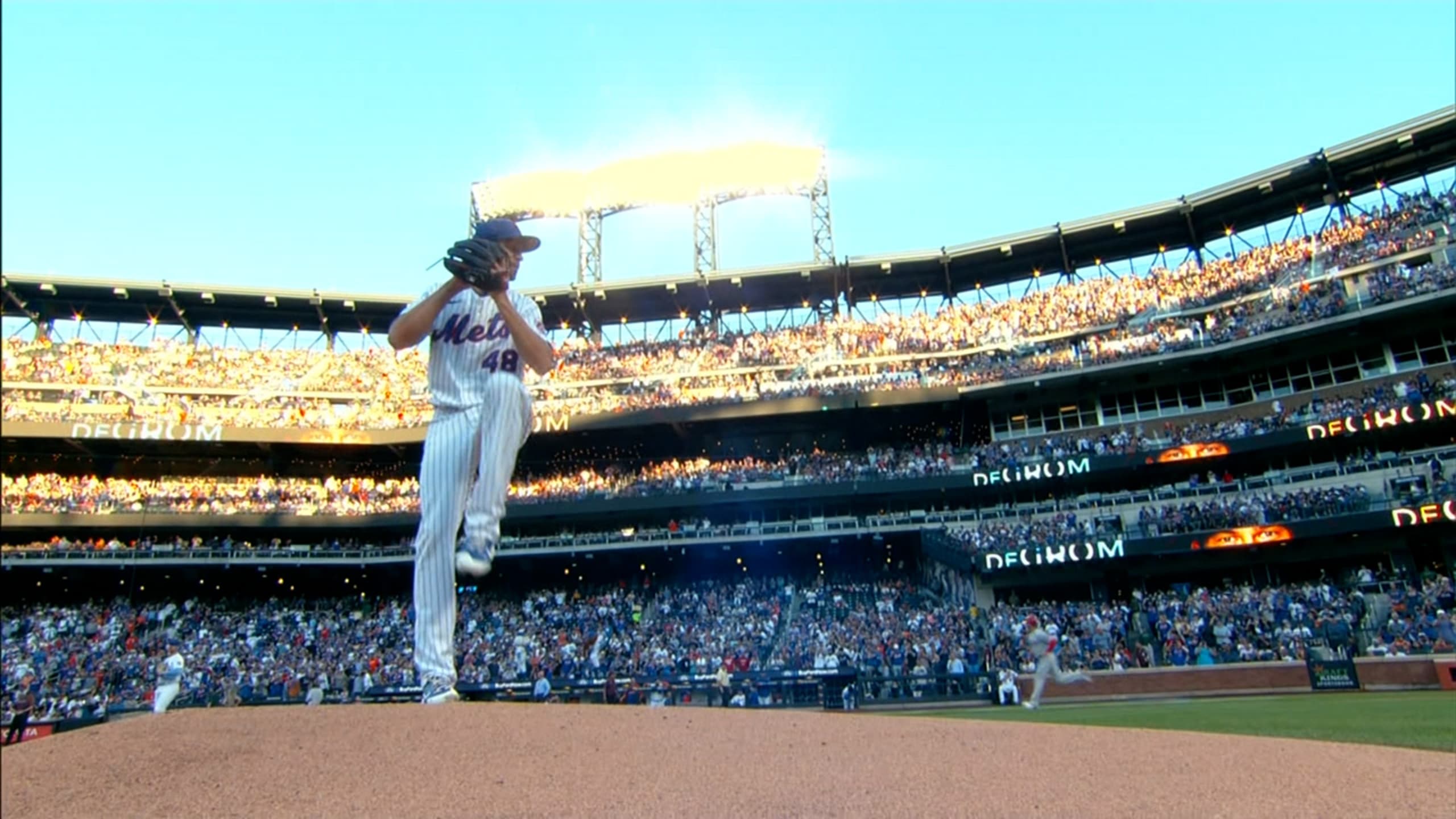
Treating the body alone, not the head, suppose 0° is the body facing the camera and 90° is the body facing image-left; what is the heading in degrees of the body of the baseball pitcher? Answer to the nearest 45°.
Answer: approximately 0°

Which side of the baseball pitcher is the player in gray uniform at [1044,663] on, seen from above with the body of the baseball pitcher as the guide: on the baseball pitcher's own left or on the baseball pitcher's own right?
on the baseball pitcher's own left
